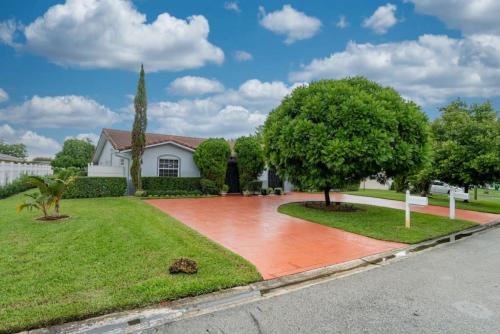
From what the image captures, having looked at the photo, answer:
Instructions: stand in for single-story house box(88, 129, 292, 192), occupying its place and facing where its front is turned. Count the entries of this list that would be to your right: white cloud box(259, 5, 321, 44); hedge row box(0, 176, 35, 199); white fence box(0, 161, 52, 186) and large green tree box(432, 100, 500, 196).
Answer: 2

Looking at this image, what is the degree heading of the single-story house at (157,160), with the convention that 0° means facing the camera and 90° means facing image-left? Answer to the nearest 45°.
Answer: approximately 0°

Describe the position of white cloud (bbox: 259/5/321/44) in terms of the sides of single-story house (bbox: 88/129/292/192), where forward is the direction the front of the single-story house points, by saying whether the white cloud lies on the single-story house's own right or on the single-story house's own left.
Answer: on the single-story house's own left

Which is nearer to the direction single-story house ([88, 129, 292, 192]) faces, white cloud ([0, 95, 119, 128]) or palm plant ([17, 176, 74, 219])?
the palm plant

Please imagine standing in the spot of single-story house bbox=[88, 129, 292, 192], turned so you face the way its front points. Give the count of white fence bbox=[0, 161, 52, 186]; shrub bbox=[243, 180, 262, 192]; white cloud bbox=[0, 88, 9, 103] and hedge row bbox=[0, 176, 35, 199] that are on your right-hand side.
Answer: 3

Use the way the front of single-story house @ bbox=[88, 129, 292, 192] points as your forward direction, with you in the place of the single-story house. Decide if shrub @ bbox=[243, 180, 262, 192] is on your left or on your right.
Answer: on your left
